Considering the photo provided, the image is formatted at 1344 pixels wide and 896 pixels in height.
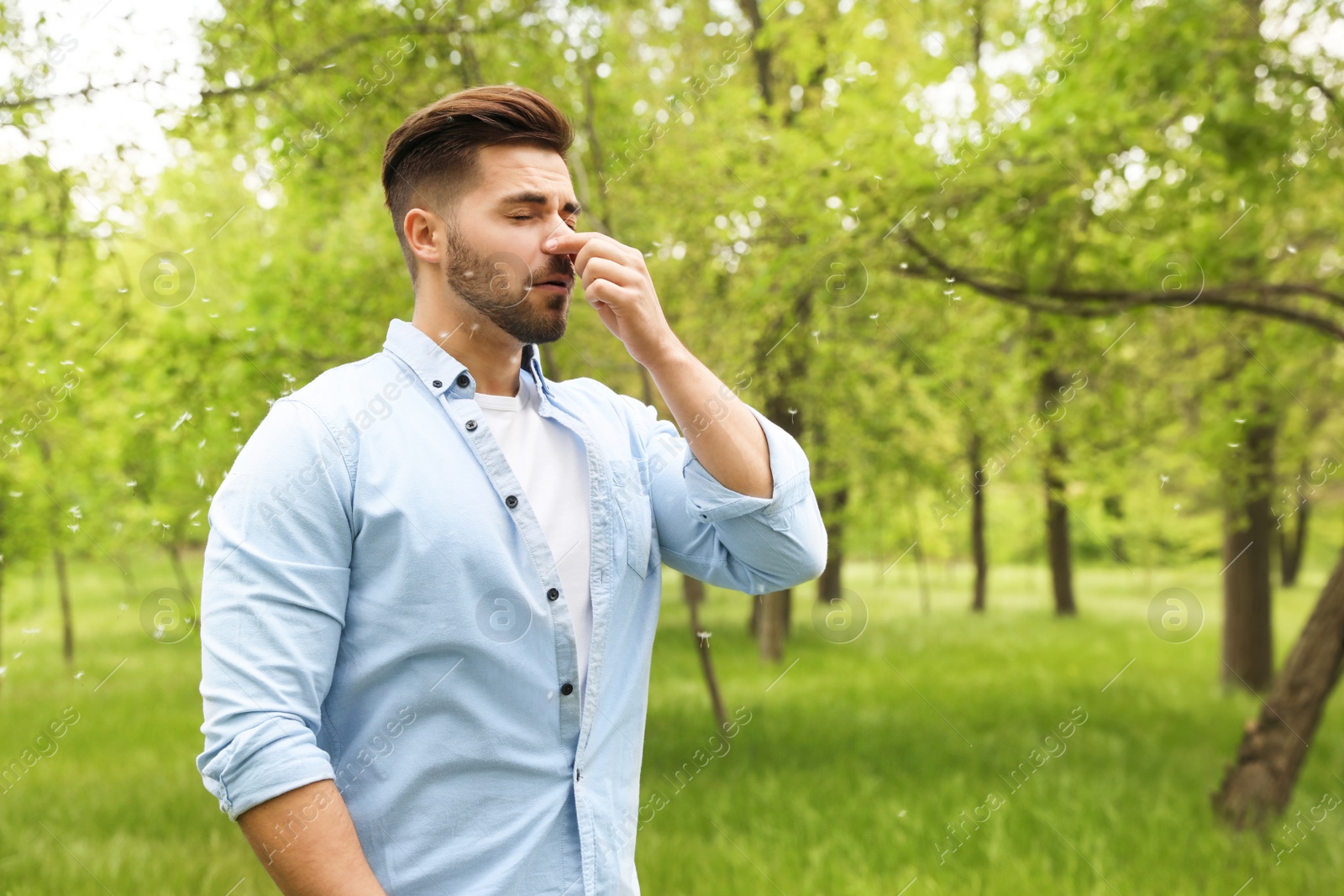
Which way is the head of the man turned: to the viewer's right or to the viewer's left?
to the viewer's right

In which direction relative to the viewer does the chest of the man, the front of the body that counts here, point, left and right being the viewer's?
facing the viewer and to the right of the viewer
